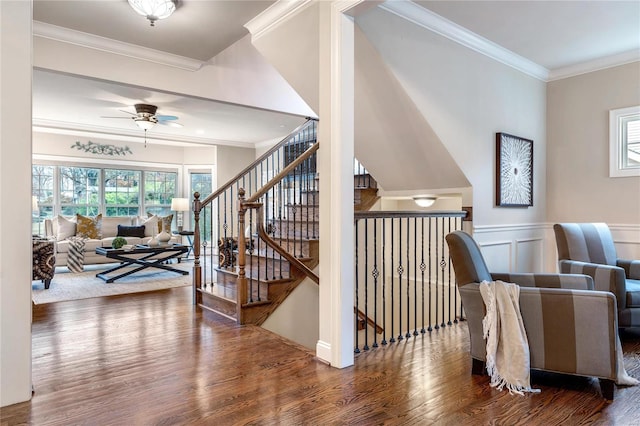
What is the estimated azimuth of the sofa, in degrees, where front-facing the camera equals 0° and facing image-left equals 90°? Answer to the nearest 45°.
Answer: approximately 0°

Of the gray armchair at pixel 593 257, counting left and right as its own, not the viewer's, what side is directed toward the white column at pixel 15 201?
right

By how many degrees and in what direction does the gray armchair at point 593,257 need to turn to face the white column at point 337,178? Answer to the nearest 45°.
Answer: approximately 90° to its right

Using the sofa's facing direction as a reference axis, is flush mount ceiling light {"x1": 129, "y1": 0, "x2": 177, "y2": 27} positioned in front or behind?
in front

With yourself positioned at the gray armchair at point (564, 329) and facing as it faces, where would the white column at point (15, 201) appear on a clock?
The white column is roughly at 5 o'clock from the gray armchair.

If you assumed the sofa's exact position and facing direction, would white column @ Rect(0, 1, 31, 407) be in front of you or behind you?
in front

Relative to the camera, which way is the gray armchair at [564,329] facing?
to the viewer's right

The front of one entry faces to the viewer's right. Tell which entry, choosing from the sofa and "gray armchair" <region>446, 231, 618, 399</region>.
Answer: the gray armchair

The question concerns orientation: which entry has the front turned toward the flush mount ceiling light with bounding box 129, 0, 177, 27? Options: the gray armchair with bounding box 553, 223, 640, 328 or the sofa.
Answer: the sofa

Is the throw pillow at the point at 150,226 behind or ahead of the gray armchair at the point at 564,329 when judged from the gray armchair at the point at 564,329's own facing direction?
behind

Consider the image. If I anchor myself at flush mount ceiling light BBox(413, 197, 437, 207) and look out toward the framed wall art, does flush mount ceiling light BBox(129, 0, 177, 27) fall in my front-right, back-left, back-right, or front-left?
back-right
